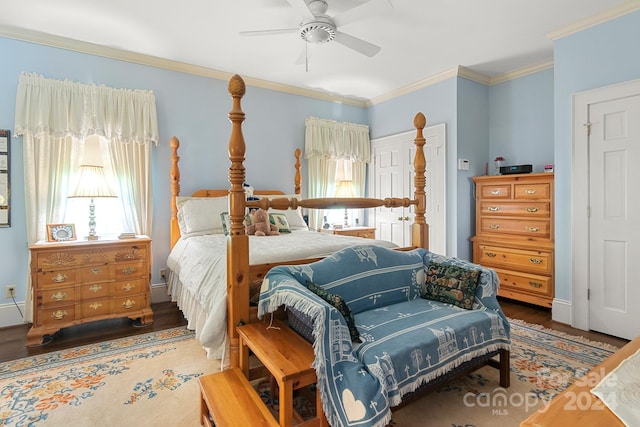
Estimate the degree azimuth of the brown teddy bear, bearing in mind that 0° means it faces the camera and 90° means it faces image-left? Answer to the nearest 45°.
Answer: approximately 315°

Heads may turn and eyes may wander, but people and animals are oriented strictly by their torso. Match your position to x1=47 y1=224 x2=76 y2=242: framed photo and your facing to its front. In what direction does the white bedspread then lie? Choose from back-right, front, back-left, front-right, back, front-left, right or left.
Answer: front-left

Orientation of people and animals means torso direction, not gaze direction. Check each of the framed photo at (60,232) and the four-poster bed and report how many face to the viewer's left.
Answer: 0

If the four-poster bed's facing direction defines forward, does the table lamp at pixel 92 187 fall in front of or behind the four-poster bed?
behind

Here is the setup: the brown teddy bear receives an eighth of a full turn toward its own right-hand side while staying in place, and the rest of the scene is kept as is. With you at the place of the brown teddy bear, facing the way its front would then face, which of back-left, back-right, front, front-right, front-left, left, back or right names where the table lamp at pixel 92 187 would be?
right

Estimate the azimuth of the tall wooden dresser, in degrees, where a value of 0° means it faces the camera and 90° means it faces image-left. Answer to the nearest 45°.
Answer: approximately 45°

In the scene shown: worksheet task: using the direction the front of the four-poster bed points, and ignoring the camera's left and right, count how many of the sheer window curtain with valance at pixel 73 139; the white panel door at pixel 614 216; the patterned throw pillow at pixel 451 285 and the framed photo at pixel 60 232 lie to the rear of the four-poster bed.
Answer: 2

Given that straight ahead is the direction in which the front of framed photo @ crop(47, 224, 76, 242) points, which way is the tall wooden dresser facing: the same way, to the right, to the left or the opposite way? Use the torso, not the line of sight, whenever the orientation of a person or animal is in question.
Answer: to the right

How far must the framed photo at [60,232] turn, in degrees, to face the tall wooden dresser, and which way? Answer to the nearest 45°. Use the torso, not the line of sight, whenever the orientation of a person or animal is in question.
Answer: approximately 45° to its left

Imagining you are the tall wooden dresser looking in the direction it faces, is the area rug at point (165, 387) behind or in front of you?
in front

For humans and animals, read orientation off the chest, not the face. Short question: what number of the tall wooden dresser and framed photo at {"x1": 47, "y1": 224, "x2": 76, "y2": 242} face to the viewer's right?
0

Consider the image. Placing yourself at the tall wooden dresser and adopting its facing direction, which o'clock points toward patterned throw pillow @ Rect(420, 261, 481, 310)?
The patterned throw pillow is roughly at 11 o'clock from the tall wooden dresser.

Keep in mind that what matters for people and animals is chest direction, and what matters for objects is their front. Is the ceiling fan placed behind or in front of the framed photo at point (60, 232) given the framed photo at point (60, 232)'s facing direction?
in front
